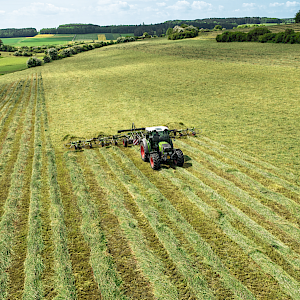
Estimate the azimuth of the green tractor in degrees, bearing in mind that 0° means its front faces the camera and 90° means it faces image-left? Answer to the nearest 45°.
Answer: approximately 315°
